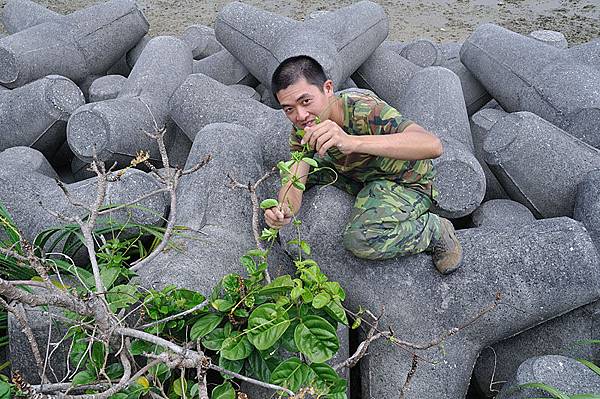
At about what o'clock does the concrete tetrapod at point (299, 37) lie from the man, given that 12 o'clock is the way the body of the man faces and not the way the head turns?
The concrete tetrapod is roughly at 4 o'clock from the man.

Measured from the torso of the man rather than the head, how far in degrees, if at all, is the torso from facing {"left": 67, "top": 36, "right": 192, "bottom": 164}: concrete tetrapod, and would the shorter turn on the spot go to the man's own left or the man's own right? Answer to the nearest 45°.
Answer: approximately 90° to the man's own right

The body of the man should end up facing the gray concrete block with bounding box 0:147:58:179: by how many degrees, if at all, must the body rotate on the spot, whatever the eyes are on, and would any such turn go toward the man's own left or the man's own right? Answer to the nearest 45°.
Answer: approximately 45° to the man's own right

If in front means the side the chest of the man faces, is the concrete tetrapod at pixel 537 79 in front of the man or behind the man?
behind

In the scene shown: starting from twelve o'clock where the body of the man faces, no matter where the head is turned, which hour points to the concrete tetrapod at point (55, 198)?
The concrete tetrapod is roughly at 2 o'clock from the man.

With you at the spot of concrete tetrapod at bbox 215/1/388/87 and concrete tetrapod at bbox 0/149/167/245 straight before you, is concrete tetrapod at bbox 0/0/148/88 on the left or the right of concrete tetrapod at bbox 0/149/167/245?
right

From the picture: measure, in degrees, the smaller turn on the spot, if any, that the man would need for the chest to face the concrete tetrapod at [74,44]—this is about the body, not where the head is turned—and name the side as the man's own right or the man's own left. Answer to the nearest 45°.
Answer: approximately 90° to the man's own right

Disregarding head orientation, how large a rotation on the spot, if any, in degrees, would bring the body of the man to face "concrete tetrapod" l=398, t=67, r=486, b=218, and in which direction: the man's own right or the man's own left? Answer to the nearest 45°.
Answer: approximately 180°

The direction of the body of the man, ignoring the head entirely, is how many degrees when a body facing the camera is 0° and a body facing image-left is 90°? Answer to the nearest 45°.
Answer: approximately 45°

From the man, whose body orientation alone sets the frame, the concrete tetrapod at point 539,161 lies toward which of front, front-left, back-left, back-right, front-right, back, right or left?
back

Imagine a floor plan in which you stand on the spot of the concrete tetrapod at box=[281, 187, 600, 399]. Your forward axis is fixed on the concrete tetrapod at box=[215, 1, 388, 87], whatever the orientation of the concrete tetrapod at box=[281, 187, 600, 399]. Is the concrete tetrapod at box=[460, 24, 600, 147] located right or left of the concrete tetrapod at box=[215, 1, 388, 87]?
right
